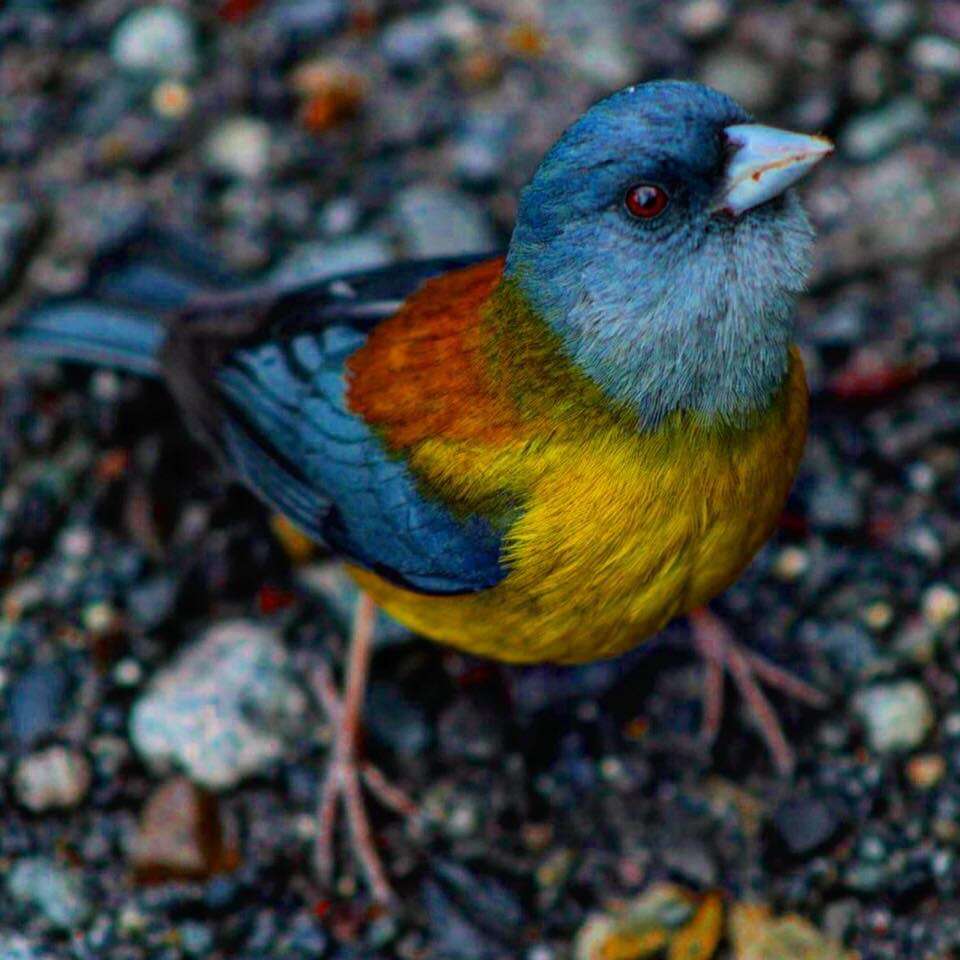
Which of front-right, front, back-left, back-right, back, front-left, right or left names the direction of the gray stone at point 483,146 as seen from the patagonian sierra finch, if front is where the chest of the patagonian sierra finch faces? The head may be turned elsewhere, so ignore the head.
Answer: back-left

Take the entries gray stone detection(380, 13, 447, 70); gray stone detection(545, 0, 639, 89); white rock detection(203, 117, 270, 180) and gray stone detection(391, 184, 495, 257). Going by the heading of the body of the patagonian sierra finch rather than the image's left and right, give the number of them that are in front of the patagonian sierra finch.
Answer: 0

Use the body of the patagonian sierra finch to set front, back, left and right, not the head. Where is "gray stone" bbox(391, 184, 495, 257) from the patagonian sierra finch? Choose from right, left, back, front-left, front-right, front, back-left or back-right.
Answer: back-left

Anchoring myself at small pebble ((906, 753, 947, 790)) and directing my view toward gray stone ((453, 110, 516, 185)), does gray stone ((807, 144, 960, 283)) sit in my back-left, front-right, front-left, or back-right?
front-right

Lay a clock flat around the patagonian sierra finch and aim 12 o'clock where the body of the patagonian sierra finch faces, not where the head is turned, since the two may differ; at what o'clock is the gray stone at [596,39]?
The gray stone is roughly at 8 o'clock from the patagonian sierra finch.

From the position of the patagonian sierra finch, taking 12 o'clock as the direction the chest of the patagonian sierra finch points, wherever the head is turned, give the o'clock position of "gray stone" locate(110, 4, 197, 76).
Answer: The gray stone is roughly at 7 o'clock from the patagonian sierra finch.

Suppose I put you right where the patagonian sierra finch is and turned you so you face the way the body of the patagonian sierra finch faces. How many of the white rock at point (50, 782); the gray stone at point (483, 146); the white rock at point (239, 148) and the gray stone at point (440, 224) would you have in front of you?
0

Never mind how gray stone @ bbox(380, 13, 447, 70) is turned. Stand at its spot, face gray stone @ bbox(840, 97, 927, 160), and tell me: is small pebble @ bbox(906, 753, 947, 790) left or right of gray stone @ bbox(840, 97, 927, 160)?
right

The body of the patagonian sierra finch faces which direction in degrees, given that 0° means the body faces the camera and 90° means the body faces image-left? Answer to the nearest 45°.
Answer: approximately 315°

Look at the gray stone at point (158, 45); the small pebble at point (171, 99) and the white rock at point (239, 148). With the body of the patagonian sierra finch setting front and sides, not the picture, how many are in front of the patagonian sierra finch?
0

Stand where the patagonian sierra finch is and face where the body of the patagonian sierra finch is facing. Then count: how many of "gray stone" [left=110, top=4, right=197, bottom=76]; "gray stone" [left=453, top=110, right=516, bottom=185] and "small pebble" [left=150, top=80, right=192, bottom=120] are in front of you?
0

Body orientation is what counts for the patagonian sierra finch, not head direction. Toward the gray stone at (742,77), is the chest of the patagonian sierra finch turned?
no

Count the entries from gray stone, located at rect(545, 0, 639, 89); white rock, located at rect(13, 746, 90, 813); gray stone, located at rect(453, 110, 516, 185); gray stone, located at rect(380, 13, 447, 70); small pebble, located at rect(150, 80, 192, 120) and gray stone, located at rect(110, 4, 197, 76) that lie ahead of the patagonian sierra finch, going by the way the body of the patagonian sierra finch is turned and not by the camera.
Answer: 0
